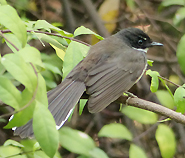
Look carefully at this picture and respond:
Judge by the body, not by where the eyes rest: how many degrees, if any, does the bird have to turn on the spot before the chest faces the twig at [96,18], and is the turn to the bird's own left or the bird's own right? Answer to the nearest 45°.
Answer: approximately 90° to the bird's own left

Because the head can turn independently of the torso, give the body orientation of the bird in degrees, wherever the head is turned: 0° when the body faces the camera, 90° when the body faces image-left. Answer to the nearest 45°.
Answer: approximately 270°
